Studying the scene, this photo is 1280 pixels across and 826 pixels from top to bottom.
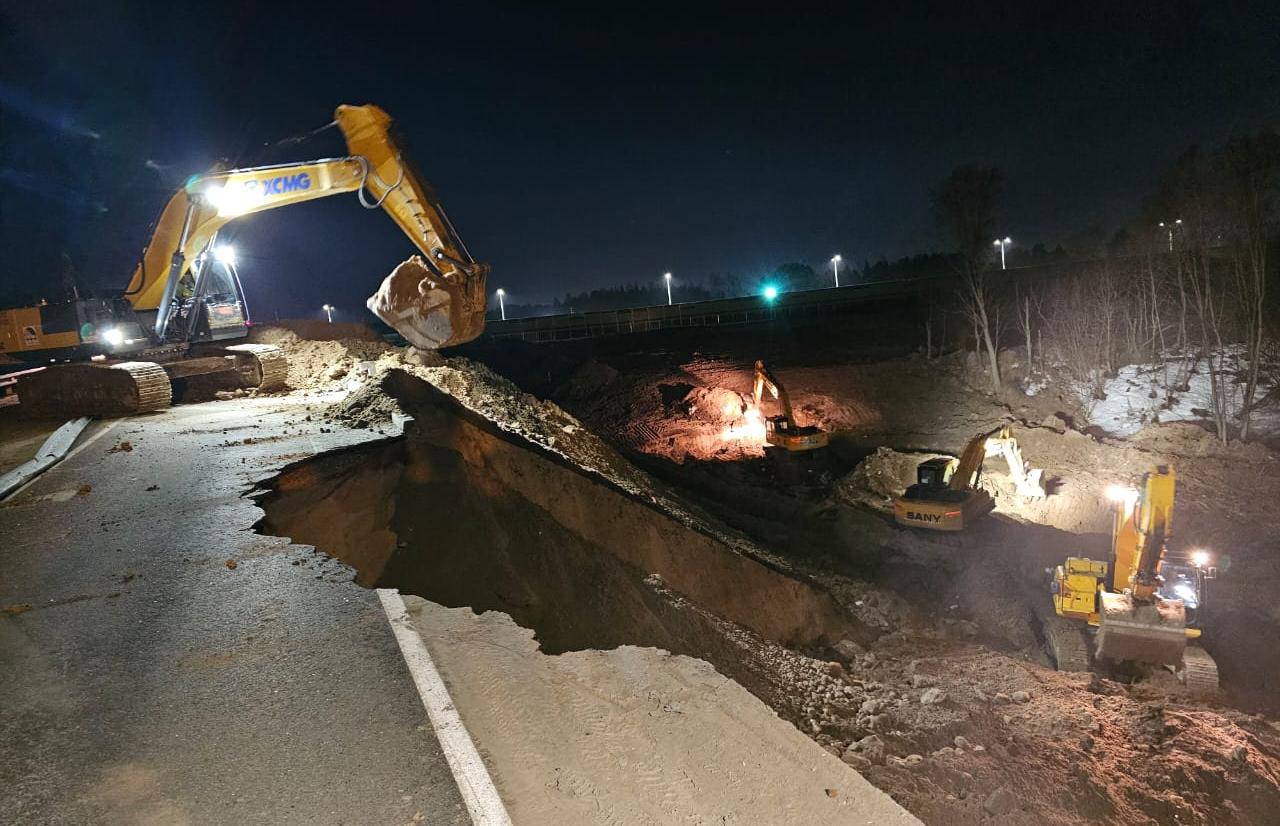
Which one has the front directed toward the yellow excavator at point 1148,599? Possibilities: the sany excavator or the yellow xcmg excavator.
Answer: the yellow xcmg excavator

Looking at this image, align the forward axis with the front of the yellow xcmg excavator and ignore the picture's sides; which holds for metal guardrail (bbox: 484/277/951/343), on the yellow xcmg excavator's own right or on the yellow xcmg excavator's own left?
on the yellow xcmg excavator's own left

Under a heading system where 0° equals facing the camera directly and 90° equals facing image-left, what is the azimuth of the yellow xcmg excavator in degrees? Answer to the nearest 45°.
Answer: approximately 315°

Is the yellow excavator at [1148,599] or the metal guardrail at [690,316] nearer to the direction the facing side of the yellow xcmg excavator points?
the yellow excavator

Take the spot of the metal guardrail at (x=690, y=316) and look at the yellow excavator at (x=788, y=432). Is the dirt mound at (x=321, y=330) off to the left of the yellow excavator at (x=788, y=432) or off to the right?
right

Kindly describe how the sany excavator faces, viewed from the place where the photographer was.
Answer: facing away from the viewer and to the right of the viewer

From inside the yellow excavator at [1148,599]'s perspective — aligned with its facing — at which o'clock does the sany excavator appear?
The sany excavator is roughly at 5 o'clock from the yellow excavator.

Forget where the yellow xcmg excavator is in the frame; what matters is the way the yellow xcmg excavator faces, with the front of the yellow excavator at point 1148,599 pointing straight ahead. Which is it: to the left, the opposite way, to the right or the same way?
to the left

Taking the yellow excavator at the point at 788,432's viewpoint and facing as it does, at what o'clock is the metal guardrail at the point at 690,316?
The metal guardrail is roughly at 1 o'clock from the yellow excavator.

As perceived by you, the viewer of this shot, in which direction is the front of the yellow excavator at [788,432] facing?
facing away from the viewer and to the left of the viewer

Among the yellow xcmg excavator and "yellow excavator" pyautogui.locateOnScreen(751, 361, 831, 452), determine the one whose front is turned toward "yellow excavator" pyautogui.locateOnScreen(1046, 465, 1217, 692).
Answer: the yellow xcmg excavator

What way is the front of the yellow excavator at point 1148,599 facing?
toward the camera
